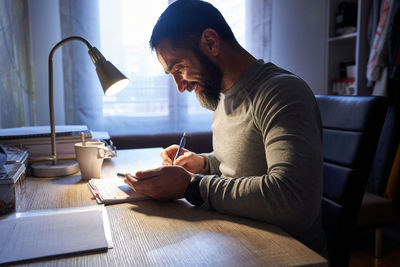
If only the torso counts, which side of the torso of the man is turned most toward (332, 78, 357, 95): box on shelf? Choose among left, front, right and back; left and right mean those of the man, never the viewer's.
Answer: right

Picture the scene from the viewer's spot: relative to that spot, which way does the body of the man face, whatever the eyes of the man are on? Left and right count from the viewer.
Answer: facing to the left of the viewer

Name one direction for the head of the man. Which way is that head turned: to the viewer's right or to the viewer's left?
to the viewer's left

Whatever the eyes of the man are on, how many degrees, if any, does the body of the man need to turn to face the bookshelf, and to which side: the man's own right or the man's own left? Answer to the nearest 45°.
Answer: approximately 135° to the man's own right

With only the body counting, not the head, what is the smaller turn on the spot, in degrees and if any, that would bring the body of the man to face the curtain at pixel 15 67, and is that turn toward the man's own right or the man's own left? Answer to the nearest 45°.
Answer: approximately 45° to the man's own right

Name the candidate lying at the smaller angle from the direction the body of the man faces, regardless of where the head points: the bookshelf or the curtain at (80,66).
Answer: the curtain

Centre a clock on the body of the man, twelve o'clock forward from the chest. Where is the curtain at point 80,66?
The curtain is roughly at 2 o'clock from the man.
